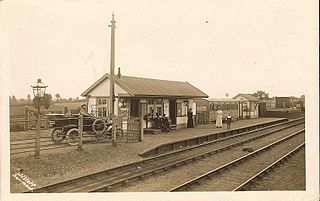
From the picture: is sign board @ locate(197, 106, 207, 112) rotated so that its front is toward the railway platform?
yes

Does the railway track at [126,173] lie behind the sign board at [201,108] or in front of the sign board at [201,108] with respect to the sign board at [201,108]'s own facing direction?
in front

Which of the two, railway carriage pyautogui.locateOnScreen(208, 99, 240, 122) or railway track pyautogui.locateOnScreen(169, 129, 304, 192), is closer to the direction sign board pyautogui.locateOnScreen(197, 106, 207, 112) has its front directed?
the railway track

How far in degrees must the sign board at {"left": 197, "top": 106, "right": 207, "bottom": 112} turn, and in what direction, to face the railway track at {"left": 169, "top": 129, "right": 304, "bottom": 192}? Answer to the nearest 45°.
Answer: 0° — it already faces it

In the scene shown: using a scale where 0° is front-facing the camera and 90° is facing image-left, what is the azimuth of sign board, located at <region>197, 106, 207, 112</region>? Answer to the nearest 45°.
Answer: approximately 0°

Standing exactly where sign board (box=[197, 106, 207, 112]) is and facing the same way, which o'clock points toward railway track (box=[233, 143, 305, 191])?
The railway track is roughly at 12 o'clock from the sign board.

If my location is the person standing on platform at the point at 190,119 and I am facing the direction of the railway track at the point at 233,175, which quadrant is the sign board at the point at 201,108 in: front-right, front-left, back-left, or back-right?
back-left
